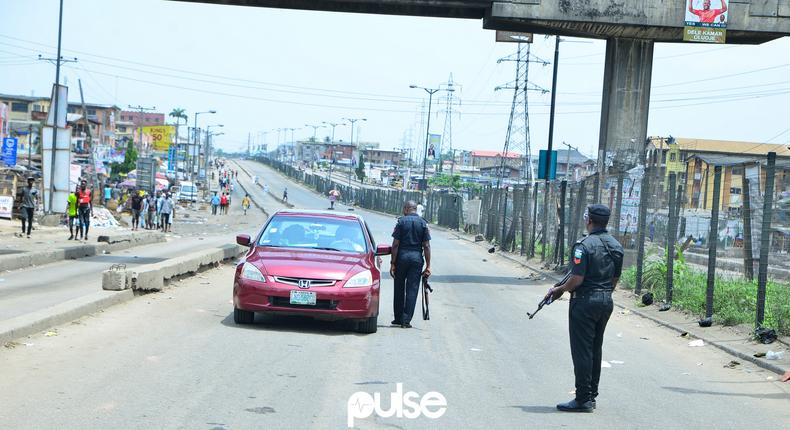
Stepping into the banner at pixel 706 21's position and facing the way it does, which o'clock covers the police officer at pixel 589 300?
The police officer is roughly at 12 o'clock from the banner.

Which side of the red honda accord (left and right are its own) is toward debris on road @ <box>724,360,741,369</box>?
left

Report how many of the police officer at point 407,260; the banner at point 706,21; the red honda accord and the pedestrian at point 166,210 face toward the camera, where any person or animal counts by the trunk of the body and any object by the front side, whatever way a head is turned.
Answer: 3

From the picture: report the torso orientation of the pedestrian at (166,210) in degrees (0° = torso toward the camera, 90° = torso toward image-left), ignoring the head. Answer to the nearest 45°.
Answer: approximately 0°

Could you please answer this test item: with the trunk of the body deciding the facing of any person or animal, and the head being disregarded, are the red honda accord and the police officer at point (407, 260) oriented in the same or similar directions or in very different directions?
very different directions

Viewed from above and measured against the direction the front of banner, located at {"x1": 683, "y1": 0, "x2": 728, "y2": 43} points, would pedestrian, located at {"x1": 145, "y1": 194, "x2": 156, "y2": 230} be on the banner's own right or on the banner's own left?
on the banner's own right
